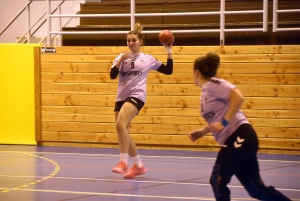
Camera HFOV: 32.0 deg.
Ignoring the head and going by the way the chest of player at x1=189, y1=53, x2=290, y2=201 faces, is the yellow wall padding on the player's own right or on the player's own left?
on the player's own right

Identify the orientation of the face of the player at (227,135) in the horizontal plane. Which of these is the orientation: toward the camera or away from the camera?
away from the camera

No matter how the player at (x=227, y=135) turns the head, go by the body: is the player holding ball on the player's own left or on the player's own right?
on the player's own right

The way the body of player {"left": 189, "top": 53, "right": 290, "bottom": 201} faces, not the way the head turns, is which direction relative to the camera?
to the viewer's left
